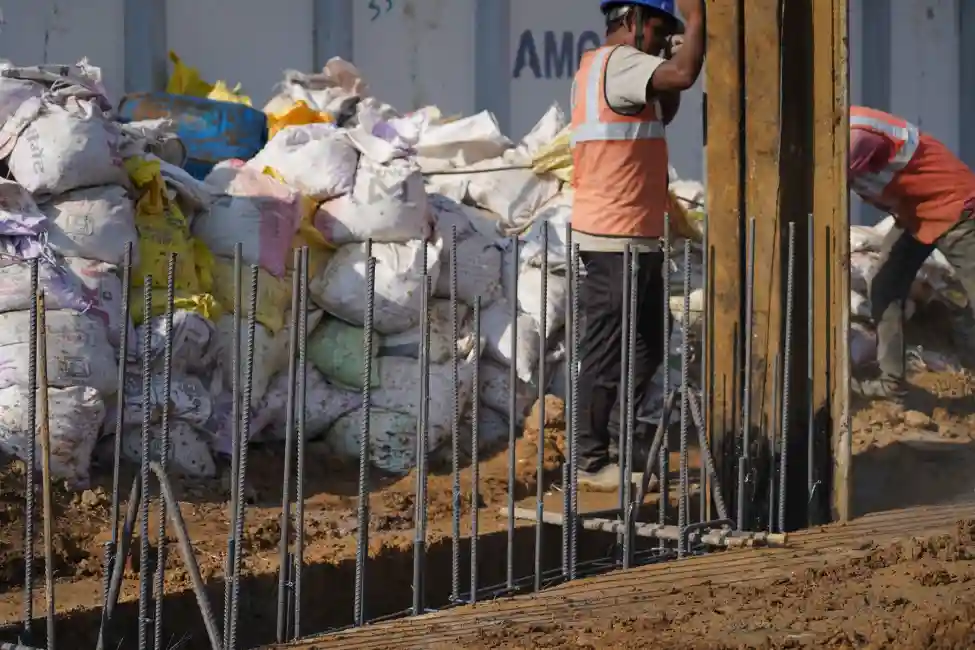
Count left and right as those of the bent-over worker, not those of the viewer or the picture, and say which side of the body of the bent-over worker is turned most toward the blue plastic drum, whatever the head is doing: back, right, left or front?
front

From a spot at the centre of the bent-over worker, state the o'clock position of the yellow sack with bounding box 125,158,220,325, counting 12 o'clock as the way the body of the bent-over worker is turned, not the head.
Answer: The yellow sack is roughly at 11 o'clock from the bent-over worker.

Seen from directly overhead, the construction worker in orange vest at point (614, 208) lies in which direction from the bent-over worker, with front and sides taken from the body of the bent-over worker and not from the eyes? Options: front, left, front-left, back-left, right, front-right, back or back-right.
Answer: front-left

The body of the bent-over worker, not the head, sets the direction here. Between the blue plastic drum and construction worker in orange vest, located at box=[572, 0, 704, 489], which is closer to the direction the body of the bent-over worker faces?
the blue plastic drum

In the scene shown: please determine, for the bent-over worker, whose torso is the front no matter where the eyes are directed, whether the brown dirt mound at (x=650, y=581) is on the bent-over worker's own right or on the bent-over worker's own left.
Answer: on the bent-over worker's own left

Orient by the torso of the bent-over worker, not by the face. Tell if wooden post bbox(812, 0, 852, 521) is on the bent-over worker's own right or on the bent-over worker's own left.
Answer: on the bent-over worker's own left

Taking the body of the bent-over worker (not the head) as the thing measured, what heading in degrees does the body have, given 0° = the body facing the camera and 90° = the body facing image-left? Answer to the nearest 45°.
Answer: approximately 90°

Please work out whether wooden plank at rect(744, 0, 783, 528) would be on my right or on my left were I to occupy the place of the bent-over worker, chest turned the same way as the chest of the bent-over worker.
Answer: on my left

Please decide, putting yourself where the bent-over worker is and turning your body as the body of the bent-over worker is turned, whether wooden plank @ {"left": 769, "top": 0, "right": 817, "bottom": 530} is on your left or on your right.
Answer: on your left

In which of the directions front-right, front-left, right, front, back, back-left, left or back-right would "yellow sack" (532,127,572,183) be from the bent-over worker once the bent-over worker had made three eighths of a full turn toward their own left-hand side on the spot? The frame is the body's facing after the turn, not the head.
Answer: back-right

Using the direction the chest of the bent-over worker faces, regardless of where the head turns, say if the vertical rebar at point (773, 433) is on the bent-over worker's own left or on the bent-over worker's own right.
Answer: on the bent-over worker's own left

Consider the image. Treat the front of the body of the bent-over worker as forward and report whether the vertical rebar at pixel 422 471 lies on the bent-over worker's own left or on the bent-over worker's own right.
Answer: on the bent-over worker's own left

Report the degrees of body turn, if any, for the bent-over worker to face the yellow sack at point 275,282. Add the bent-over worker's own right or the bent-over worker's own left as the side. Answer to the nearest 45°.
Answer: approximately 45° to the bent-over worker's own left

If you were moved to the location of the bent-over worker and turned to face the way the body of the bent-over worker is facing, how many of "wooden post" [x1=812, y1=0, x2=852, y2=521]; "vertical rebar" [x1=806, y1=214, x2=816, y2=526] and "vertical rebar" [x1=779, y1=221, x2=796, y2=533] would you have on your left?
3
